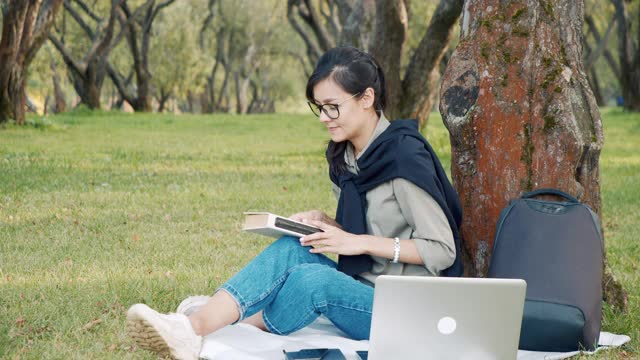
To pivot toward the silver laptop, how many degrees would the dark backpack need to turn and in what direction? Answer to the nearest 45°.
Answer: approximately 45° to its right

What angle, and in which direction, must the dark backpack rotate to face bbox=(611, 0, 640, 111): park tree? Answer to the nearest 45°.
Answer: approximately 180°

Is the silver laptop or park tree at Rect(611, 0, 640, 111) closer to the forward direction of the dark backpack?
the silver laptop

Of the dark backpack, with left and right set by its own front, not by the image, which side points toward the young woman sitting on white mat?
right

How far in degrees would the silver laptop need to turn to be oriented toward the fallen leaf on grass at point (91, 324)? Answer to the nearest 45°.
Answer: approximately 90° to its left

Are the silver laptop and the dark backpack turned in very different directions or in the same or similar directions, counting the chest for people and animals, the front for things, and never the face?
very different directions

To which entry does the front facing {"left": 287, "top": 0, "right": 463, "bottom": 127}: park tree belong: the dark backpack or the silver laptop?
the silver laptop

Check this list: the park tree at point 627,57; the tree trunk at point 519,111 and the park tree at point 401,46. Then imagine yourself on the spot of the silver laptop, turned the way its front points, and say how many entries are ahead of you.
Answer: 3

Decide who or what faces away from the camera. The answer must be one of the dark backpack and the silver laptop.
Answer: the silver laptop

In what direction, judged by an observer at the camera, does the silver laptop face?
facing away from the viewer

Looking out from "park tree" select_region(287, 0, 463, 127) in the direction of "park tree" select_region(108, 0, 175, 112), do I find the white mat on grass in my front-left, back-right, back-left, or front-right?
back-left

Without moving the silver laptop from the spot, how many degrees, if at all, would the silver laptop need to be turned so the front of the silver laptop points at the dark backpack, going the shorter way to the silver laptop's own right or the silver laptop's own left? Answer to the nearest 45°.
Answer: approximately 45° to the silver laptop's own right

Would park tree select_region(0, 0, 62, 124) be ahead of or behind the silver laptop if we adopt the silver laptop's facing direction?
ahead

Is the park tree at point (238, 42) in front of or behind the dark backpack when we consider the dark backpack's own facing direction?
behind
